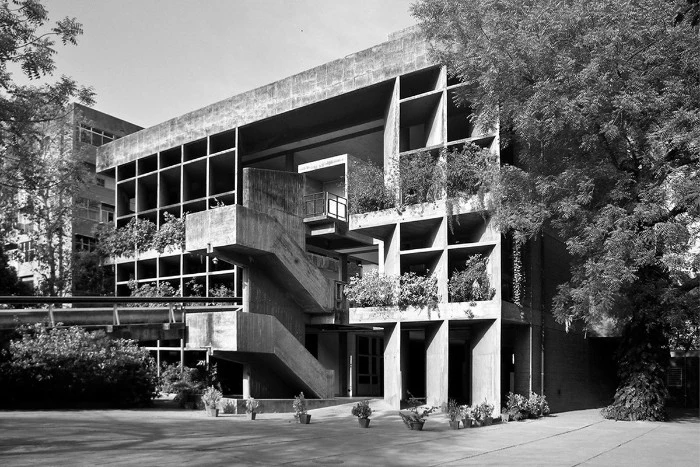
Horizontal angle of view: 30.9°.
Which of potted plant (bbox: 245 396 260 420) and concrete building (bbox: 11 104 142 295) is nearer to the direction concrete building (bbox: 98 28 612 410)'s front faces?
the potted plant

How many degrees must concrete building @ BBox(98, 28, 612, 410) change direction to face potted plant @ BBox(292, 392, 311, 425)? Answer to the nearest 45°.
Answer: approximately 45° to its left

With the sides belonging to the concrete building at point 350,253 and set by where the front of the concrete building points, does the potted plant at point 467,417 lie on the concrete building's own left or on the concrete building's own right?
on the concrete building's own left

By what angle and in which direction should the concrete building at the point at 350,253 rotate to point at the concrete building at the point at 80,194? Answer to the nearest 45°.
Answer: approximately 90° to its right

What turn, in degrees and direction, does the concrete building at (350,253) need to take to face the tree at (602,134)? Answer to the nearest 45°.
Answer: approximately 90° to its left

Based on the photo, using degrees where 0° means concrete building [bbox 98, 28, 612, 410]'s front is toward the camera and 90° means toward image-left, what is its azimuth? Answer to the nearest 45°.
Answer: approximately 45°

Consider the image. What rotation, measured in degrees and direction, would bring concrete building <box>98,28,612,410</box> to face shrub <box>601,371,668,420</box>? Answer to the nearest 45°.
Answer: approximately 90° to its left

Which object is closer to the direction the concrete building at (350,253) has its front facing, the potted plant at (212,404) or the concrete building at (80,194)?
the potted plant

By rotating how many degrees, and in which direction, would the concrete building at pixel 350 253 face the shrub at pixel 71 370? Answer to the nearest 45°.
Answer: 0° — it already faces it

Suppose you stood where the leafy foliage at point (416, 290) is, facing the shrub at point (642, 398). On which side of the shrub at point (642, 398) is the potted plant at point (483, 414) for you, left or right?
right
